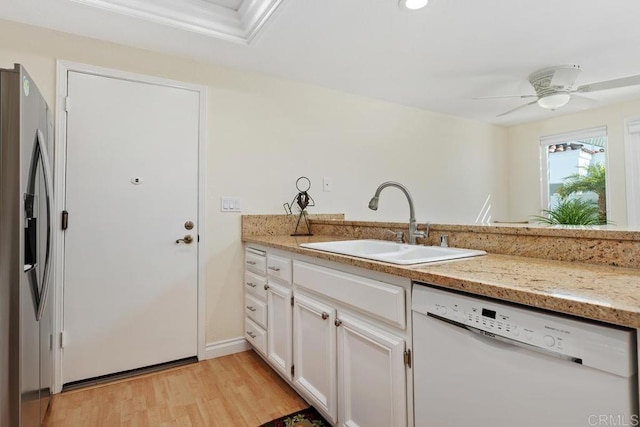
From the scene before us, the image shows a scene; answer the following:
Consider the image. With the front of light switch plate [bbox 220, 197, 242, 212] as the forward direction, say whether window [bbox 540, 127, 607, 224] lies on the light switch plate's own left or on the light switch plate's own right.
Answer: on the light switch plate's own left

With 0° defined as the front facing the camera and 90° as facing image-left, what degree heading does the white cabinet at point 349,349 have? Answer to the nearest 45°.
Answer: approximately 45°

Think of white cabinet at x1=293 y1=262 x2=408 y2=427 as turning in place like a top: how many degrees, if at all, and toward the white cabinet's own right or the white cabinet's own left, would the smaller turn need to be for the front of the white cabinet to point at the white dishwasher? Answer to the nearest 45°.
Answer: approximately 90° to the white cabinet's own left

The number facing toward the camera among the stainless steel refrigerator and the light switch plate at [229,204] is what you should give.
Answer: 1

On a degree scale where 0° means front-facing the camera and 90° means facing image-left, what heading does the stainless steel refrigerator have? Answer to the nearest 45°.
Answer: approximately 270°

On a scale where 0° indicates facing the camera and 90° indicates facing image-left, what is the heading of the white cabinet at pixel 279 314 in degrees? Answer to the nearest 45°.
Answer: approximately 45°

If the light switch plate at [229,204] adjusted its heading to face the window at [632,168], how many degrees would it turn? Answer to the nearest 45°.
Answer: approximately 90° to its left

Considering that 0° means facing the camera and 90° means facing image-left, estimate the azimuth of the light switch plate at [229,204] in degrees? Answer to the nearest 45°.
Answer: approximately 0°

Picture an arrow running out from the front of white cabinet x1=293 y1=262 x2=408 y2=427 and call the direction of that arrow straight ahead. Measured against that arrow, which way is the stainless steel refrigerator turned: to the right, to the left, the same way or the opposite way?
the opposite way

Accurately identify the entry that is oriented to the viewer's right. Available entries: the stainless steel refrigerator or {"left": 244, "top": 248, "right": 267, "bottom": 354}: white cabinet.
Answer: the stainless steel refrigerator
